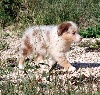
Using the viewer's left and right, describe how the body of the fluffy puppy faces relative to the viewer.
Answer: facing to the right of the viewer
